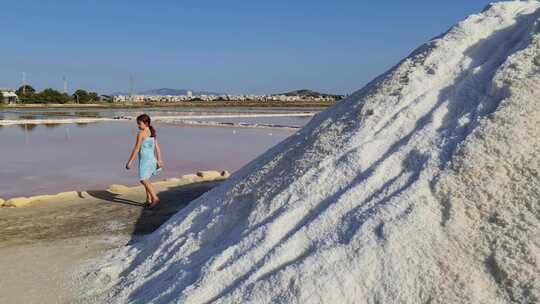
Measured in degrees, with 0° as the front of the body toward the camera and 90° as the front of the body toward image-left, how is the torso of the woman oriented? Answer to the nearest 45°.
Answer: approximately 45°
